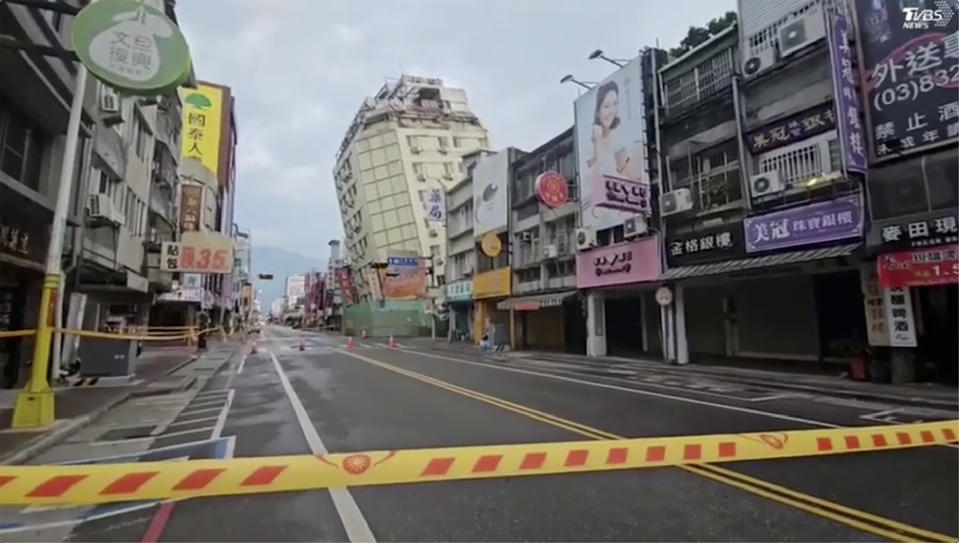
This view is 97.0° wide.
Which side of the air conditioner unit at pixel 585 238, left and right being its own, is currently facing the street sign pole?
front

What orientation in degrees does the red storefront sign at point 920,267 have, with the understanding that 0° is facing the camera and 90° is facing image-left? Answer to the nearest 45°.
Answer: approximately 45°

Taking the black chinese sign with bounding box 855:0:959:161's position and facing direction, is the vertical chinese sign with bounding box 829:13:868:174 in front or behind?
in front

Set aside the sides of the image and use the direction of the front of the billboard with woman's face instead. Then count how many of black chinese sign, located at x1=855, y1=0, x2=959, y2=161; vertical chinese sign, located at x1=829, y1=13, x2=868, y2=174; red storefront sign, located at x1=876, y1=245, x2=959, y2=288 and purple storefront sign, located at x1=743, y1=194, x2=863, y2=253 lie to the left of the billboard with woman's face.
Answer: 4

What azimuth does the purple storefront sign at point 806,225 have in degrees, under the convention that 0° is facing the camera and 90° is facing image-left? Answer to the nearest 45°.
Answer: approximately 45°

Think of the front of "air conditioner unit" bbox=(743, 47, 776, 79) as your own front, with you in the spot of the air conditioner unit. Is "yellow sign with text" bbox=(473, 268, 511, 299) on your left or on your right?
on your right

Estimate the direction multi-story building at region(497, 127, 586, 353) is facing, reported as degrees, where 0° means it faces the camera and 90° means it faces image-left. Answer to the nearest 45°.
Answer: approximately 45°

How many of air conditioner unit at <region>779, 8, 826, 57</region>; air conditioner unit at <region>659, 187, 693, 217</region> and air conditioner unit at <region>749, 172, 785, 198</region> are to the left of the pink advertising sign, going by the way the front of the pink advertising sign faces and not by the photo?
3
